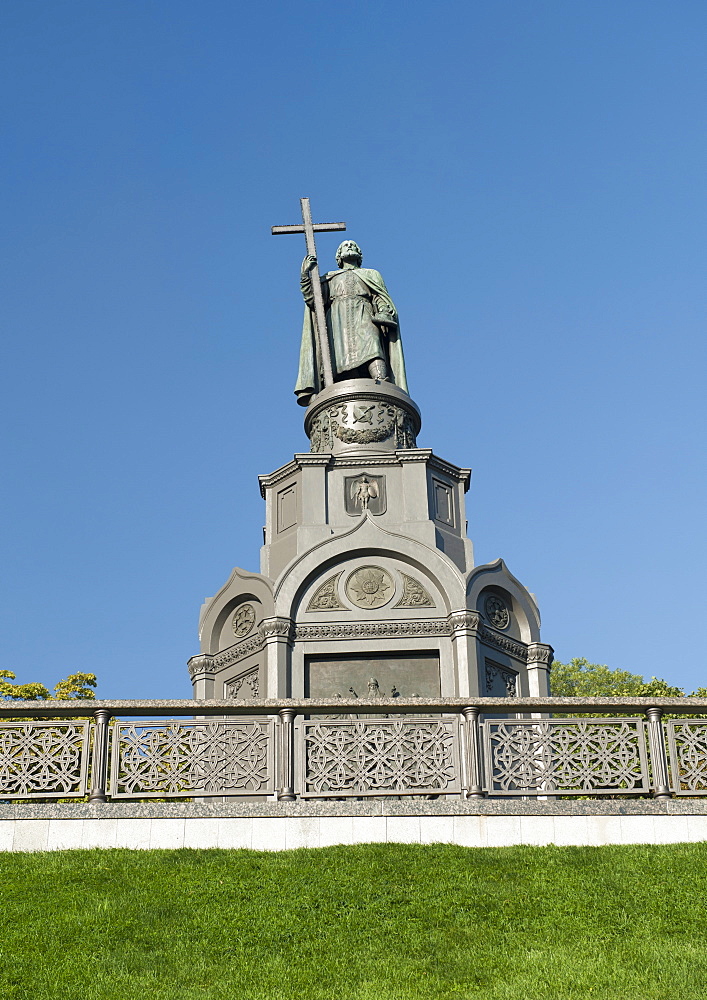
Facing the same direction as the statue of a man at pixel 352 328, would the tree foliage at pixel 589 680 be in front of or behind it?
behind

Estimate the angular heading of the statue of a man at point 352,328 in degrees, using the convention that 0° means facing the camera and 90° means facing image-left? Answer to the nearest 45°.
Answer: approximately 0°

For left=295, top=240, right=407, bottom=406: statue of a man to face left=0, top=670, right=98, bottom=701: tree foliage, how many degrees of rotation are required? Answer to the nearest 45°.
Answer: approximately 135° to its right
